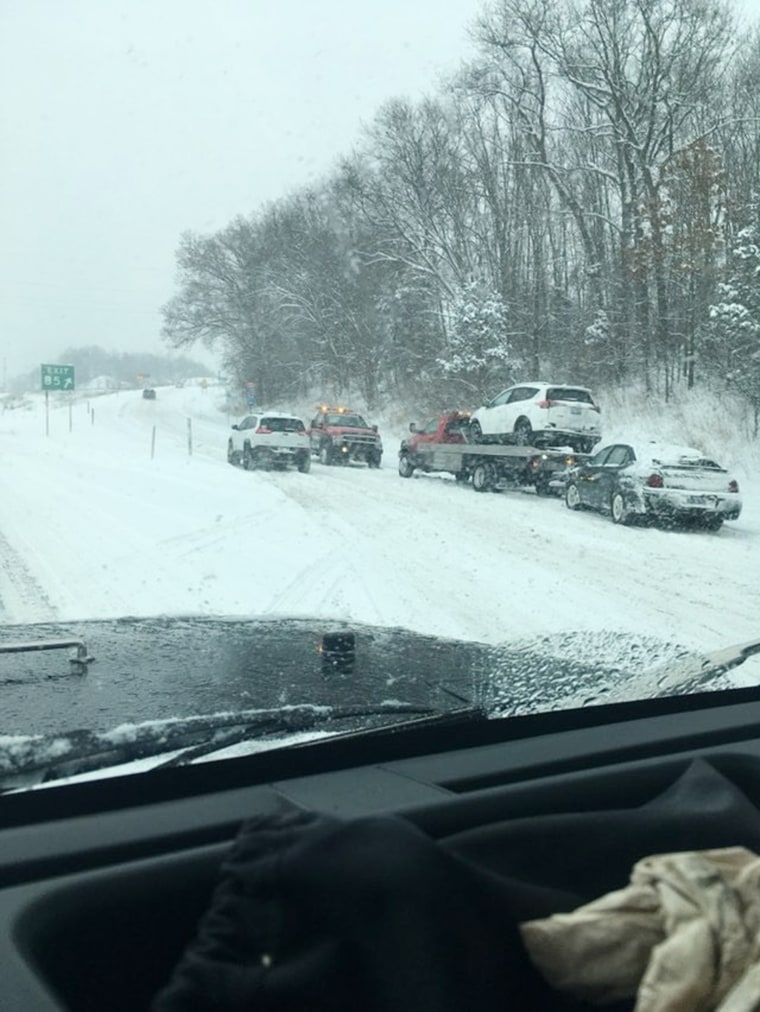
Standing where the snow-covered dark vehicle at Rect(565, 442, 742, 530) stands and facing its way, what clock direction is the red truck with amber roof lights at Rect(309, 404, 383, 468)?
the red truck with amber roof lights at Rect(309, 404, 383, 468) is roughly at 11 o'clock from the snow-covered dark vehicle at Rect(565, 442, 742, 530).

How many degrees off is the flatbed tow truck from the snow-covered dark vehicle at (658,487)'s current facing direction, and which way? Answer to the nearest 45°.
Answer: approximately 45° to its left

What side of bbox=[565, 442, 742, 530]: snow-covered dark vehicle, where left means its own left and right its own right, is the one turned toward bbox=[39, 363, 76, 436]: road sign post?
front

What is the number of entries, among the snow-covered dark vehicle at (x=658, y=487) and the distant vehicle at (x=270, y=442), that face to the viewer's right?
0

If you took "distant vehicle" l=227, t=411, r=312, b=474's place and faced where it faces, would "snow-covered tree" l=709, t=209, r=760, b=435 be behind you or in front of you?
behind

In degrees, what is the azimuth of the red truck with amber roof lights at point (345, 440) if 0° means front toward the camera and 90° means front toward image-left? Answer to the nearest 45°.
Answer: approximately 315°

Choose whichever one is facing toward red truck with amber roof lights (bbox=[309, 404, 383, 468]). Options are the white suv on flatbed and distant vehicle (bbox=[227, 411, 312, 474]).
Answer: the white suv on flatbed

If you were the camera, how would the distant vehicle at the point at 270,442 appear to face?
facing away from the viewer and to the left of the viewer

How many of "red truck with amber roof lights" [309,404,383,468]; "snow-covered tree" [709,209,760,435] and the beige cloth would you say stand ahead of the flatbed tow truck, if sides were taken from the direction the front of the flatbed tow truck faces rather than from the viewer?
1

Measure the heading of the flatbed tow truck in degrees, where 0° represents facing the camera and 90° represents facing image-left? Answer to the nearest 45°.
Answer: approximately 135°

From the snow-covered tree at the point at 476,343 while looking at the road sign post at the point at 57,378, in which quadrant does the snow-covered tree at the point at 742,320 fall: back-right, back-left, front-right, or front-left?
back-left

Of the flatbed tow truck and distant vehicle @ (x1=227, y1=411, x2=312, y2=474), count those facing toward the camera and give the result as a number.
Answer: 0

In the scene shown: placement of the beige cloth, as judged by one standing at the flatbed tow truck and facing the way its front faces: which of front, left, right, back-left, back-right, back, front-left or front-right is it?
back-left

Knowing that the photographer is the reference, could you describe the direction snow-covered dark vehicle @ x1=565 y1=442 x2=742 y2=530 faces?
facing away from the viewer and to the left of the viewer
